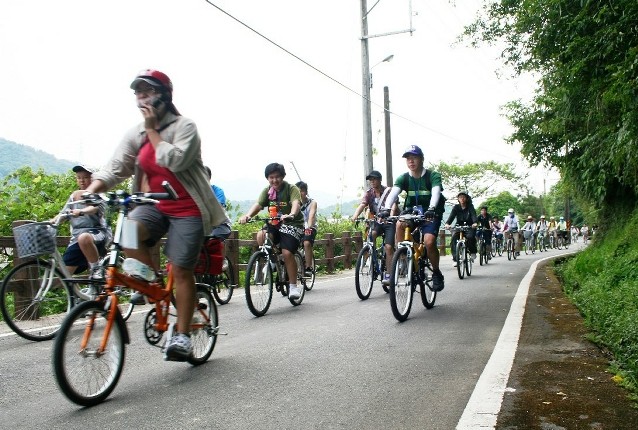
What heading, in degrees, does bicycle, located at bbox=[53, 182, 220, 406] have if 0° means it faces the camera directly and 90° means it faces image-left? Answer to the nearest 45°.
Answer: approximately 45°

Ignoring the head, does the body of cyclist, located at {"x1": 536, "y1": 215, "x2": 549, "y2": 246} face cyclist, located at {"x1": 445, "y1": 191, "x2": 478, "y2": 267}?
yes

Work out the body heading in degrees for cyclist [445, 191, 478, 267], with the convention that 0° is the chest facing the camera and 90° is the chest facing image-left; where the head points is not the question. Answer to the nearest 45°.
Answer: approximately 0°

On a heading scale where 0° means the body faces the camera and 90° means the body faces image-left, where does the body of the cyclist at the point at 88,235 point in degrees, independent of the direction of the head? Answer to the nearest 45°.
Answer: approximately 45°

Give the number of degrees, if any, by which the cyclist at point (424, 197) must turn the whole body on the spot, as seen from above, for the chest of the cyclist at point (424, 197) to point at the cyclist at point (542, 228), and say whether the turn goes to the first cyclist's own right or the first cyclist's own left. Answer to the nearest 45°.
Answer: approximately 135° to the first cyclist's own right

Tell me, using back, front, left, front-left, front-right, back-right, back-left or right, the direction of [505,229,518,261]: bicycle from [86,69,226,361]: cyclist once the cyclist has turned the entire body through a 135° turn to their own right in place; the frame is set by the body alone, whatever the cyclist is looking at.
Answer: front-right

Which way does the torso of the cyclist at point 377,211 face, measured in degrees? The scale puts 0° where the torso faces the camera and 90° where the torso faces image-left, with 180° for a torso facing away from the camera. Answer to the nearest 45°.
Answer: approximately 45°
